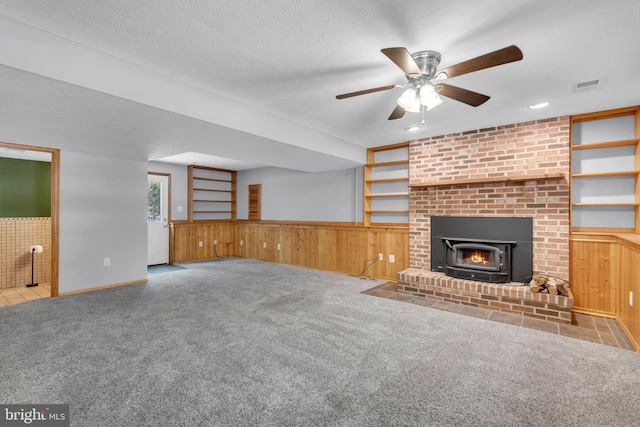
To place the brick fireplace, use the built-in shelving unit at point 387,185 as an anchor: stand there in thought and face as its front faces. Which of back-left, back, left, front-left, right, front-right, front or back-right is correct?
left

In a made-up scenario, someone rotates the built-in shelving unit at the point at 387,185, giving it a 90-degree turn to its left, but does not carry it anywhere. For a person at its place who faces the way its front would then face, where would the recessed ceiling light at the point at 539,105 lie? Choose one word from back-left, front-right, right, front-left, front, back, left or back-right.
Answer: front

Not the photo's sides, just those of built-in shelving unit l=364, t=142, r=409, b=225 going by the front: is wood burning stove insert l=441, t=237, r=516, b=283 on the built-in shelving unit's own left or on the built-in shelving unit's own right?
on the built-in shelving unit's own left

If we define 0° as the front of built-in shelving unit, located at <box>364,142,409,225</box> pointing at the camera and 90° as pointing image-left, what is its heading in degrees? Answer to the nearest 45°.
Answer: approximately 45°

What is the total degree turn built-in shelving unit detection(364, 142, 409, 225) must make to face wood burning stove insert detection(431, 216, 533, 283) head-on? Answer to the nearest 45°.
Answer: approximately 90° to its left

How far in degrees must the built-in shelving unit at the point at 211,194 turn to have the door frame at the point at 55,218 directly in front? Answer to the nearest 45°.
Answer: approximately 90° to its right

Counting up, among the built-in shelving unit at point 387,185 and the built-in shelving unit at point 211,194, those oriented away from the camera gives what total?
0

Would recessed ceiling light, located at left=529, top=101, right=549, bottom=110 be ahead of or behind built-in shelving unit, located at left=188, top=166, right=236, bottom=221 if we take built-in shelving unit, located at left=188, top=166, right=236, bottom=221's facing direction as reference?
ahead

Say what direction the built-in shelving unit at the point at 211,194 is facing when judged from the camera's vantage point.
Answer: facing the viewer and to the right of the viewer
